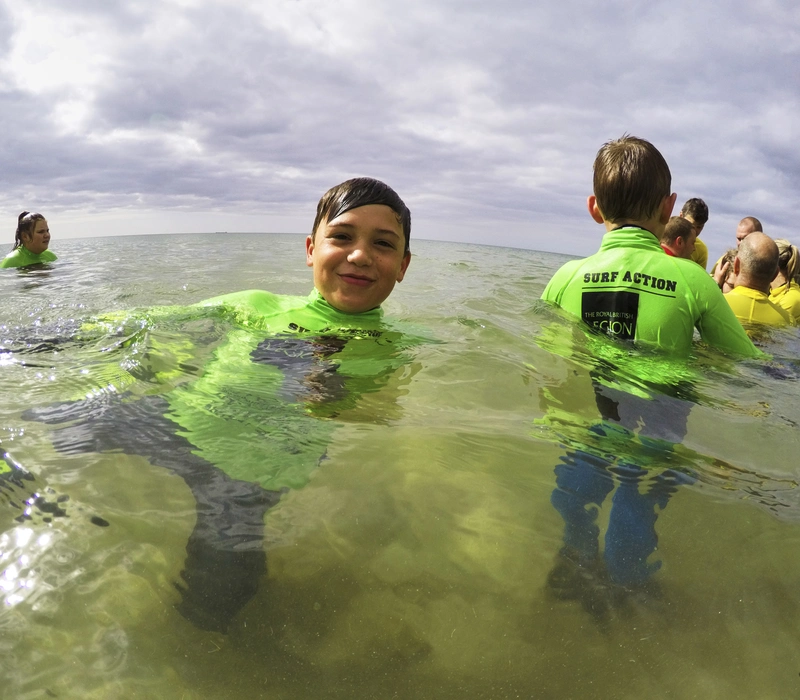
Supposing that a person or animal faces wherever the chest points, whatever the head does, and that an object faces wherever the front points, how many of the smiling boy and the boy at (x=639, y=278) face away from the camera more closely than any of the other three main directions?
1

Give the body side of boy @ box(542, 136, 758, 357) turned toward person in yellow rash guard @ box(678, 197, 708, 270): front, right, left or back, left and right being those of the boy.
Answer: front

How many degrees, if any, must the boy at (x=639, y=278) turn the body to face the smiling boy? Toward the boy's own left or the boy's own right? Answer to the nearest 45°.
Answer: approximately 135° to the boy's own left

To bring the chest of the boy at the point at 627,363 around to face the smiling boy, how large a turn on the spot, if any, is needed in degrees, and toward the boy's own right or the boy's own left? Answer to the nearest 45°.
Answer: approximately 135° to the boy's own left

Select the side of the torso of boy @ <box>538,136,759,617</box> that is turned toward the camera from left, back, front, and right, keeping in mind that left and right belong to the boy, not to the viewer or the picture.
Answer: back

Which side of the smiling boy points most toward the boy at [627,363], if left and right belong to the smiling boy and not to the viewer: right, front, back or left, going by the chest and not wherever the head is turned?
left

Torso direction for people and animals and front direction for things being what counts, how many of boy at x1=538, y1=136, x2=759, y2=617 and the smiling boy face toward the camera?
1

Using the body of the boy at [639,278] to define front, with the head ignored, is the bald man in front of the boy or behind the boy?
in front

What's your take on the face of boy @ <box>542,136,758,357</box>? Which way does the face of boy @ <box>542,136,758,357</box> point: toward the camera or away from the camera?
away from the camera
